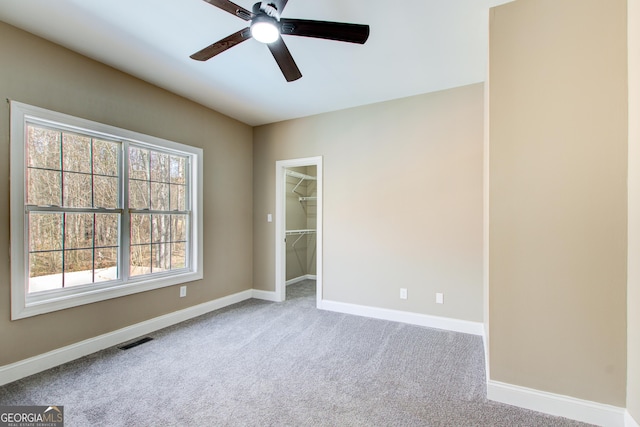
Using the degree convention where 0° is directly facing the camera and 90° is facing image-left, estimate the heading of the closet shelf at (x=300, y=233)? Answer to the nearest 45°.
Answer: approximately 315°

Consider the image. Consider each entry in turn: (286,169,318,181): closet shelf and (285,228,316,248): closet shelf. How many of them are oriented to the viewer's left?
0

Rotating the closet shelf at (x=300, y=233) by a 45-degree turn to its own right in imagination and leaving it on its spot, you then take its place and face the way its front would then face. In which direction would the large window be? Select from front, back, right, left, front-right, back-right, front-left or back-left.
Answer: front-right

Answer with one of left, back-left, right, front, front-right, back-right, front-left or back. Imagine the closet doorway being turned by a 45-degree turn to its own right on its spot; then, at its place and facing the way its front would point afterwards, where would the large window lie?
front-left

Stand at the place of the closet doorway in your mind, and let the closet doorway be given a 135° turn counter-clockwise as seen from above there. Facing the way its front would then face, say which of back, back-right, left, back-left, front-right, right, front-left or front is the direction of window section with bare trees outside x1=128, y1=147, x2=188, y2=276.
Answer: back-right

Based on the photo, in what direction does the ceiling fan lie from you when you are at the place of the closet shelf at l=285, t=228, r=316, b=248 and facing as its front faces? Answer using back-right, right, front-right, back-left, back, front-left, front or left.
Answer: front-right

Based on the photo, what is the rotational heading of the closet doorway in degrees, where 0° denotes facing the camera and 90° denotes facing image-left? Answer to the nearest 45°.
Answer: approximately 45°

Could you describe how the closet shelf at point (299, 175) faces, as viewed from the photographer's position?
facing the viewer and to the right of the viewer

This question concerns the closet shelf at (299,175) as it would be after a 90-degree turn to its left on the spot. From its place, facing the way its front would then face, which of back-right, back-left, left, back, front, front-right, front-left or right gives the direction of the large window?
back

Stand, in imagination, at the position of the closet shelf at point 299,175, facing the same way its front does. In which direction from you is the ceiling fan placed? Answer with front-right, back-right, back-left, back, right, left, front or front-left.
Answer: front-right

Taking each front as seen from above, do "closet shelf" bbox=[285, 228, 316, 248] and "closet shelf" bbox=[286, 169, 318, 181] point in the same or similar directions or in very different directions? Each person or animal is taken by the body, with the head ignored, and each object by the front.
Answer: same or similar directions

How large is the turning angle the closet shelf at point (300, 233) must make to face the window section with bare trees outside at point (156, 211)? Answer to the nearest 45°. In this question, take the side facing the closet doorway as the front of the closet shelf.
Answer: approximately 90° to its right

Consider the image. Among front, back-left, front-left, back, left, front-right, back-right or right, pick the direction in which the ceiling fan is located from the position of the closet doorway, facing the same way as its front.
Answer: front-left
